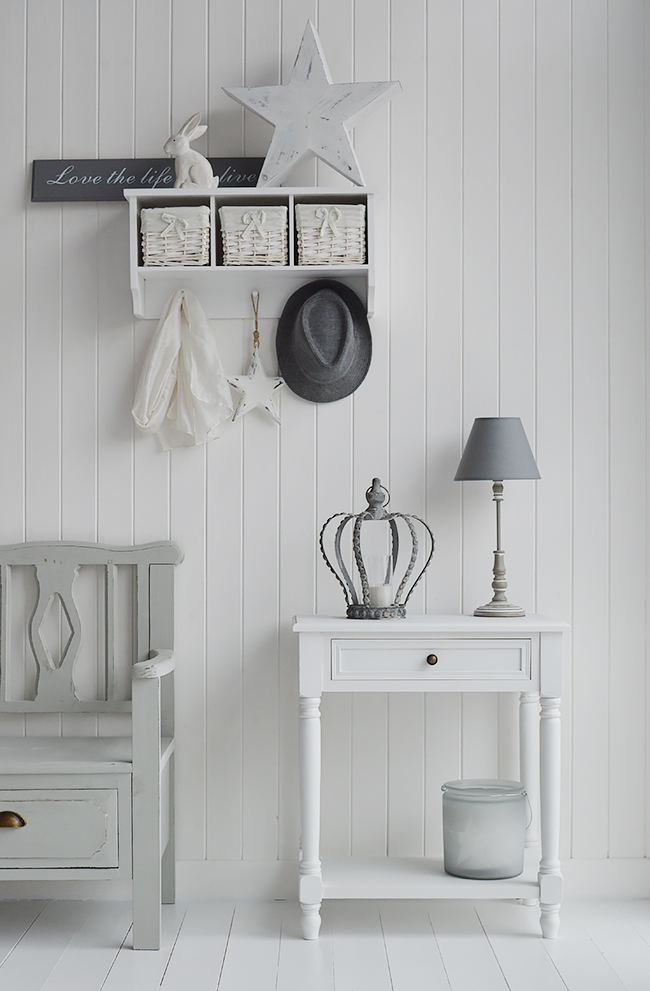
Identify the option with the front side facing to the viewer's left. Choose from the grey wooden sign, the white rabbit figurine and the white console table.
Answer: the white rabbit figurine

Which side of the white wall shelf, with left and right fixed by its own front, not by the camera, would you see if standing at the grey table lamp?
left

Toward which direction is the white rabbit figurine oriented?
to the viewer's left

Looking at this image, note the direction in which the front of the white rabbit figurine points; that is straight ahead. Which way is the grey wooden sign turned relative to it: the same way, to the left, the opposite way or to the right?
to the left

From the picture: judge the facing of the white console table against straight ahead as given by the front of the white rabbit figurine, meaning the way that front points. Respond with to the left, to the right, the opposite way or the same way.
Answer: to the left

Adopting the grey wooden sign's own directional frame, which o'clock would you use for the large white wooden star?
The large white wooden star is roughly at 10 o'clock from the grey wooden sign.
